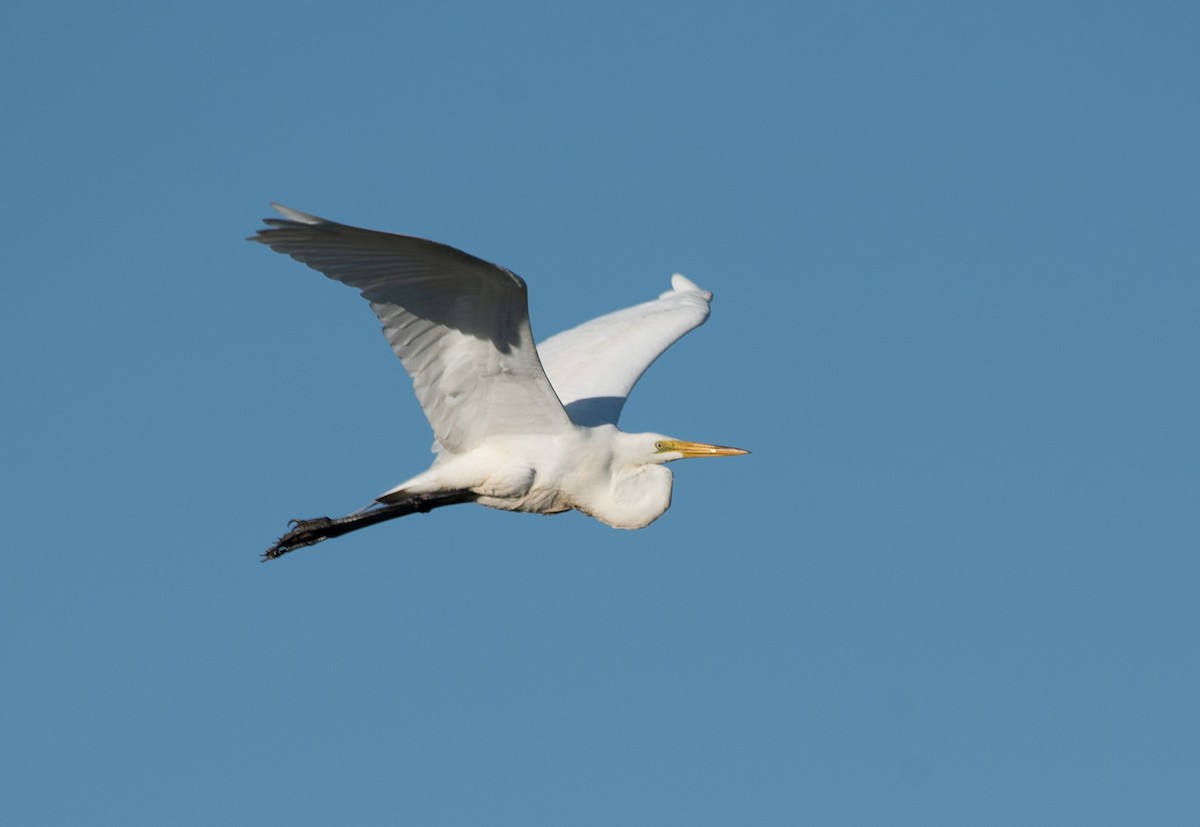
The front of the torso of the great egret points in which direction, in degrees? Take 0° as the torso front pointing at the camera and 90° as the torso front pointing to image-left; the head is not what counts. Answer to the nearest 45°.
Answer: approximately 270°
